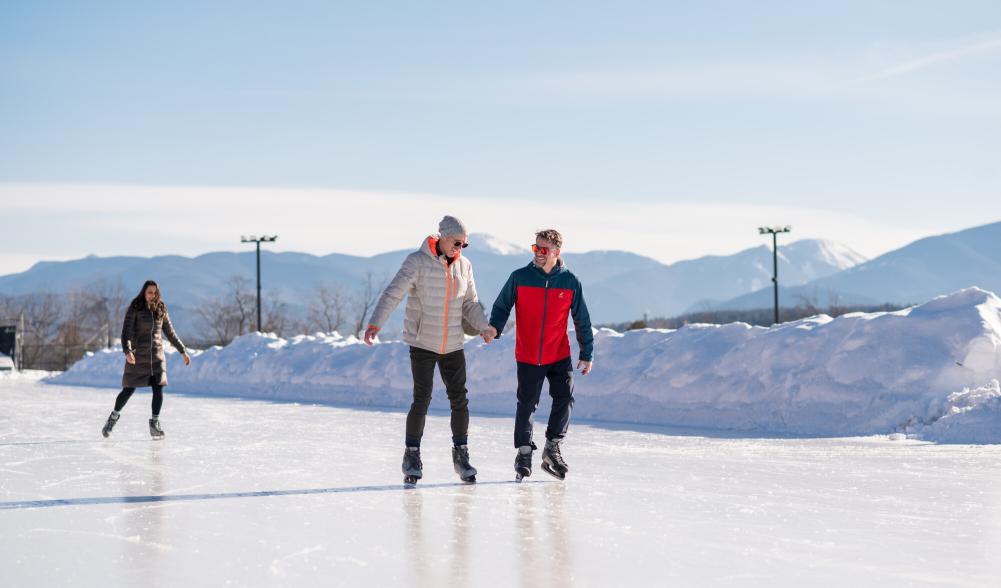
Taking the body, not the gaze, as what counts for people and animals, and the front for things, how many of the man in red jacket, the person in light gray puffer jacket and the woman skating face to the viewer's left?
0

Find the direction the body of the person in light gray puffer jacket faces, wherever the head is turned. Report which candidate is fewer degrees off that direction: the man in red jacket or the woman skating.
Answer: the man in red jacket

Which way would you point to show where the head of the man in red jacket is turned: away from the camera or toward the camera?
toward the camera

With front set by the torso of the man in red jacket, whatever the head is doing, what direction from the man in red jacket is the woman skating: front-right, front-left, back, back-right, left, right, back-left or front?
back-right

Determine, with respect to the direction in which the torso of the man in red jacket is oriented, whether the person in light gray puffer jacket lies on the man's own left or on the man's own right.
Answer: on the man's own right

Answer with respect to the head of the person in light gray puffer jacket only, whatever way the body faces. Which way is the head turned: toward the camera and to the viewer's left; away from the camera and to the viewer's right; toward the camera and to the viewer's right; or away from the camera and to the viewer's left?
toward the camera and to the viewer's right

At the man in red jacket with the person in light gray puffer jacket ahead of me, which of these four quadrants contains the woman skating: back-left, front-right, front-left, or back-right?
front-right

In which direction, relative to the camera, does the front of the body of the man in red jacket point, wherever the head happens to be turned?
toward the camera

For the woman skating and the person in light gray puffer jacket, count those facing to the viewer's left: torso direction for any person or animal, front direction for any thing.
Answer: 0

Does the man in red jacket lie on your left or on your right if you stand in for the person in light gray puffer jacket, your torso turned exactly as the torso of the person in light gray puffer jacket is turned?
on your left

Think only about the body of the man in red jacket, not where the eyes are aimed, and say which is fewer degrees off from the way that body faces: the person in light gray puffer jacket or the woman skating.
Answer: the person in light gray puffer jacket

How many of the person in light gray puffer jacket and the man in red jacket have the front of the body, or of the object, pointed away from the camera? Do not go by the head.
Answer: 0
